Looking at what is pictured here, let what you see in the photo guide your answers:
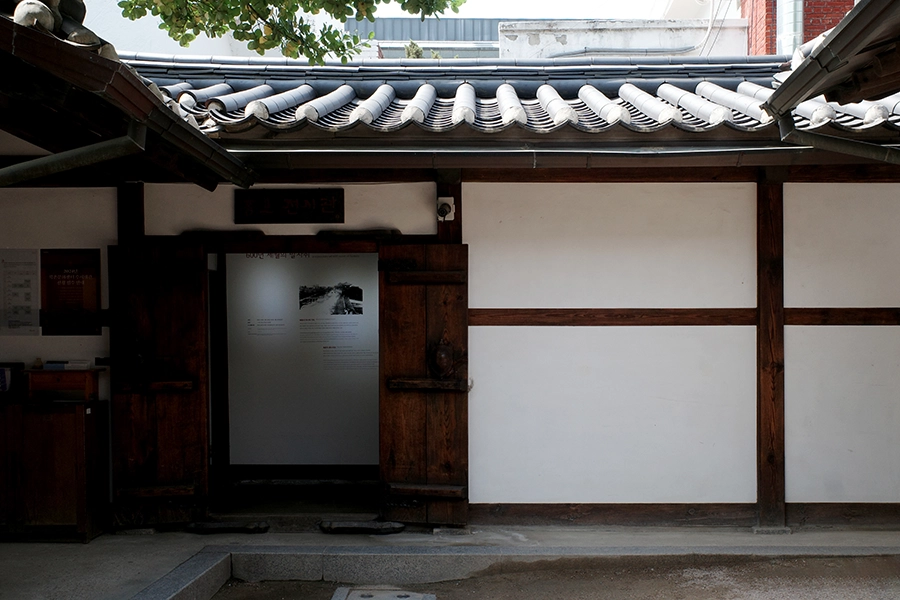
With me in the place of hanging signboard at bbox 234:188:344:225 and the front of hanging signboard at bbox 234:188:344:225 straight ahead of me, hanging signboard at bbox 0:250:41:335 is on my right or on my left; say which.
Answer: on my right

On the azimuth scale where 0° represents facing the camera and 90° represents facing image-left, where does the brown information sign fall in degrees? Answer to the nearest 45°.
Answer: approximately 0°

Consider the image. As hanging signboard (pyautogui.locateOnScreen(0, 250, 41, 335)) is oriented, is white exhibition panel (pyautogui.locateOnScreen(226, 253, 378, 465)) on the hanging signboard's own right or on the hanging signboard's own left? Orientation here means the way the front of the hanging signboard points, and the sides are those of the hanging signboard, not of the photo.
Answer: on the hanging signboard's own left

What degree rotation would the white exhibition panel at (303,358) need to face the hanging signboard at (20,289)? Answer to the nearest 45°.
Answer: approximately 45° to its right

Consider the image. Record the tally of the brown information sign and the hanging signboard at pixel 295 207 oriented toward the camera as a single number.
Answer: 2

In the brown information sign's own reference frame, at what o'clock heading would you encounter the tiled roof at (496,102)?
The tiled roof is roughly at 10 o'clock from the brown information sign.

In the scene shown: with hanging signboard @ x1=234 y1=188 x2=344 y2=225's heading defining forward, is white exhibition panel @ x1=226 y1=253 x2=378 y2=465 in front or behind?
behind

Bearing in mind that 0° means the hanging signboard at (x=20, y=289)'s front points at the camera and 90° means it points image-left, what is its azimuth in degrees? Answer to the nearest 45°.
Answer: approximately 0°
